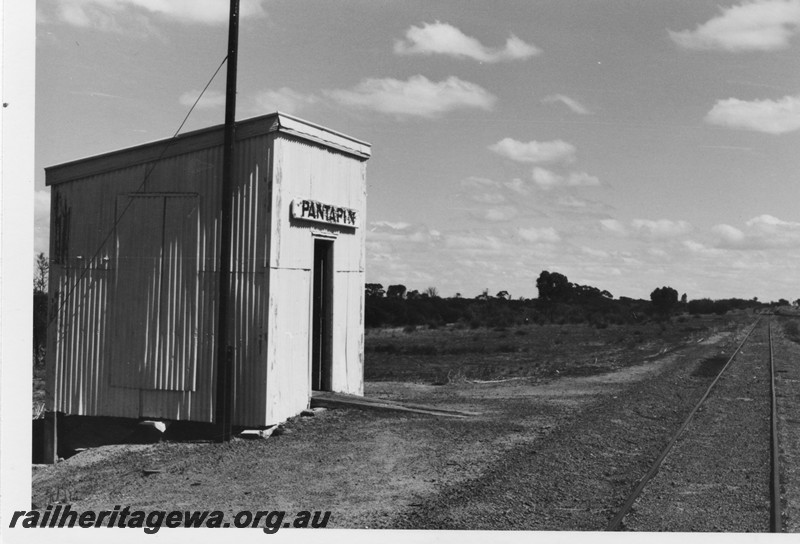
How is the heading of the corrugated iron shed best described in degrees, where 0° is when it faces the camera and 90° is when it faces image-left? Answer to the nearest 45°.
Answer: approximately 315°

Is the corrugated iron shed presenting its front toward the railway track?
yes

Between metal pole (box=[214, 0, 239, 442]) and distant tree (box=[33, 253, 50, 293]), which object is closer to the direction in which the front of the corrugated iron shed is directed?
the metal pole

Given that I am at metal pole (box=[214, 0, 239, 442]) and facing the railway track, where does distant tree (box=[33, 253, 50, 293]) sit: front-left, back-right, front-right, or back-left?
back-left

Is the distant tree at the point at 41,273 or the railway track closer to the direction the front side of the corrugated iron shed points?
the railway track

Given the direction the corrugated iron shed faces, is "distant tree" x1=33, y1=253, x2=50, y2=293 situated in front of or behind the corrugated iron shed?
behind
